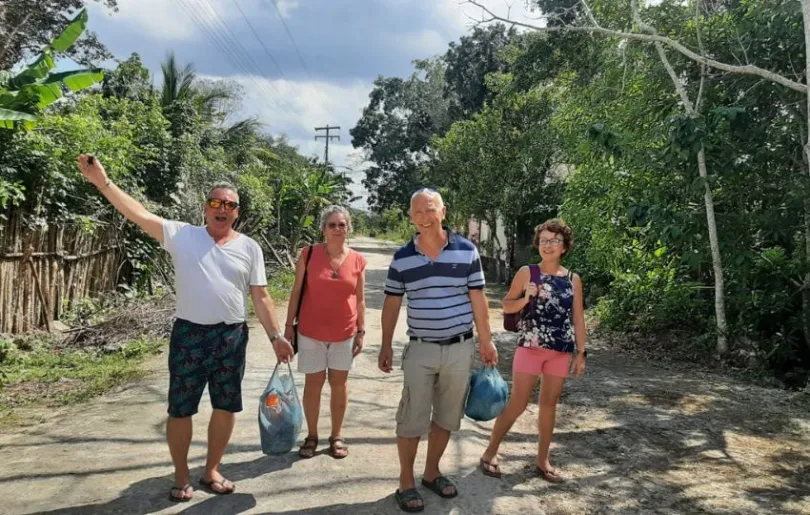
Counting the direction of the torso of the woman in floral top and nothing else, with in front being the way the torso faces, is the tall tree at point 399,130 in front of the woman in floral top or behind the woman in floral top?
behind

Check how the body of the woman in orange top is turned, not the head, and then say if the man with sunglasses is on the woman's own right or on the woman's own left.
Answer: on the woman's own right

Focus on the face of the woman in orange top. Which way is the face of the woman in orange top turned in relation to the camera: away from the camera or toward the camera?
toward the camera

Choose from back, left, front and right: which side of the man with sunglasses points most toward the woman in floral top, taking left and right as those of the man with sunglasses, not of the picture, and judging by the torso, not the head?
left

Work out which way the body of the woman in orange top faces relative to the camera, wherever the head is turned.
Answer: toward the camera

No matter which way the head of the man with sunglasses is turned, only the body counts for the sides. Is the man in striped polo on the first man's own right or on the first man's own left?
on the first man's own left

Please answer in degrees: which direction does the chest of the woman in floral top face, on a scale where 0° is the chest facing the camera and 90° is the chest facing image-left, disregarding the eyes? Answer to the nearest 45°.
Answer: approximately 0°

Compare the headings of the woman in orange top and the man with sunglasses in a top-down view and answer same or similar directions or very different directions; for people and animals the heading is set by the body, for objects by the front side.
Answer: same or similar directions

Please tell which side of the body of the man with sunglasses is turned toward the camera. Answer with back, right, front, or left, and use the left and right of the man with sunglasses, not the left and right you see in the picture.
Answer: front

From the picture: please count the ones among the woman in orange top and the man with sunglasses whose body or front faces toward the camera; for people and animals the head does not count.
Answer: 2

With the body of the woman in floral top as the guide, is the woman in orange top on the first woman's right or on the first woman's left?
on the first woman's right
